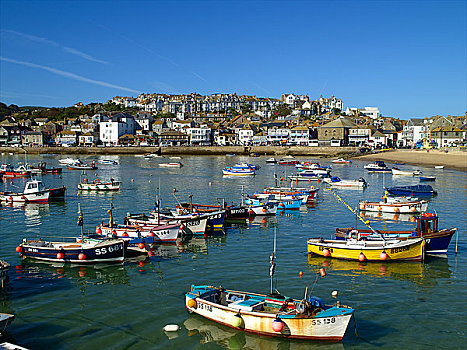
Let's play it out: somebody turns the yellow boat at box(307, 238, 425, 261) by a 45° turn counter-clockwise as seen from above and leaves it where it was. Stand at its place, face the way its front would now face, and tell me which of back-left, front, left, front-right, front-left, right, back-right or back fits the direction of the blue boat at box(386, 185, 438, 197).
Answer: front-left

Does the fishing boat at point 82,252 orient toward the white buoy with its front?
no

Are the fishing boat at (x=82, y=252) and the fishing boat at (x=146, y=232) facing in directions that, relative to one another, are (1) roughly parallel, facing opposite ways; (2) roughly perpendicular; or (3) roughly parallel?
roughly parallel

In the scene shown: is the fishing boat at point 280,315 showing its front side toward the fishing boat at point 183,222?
no

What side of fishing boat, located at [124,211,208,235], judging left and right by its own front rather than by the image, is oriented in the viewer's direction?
right

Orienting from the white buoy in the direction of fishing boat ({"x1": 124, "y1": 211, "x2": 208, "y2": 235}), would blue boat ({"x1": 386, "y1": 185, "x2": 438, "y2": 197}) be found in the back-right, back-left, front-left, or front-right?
front-right

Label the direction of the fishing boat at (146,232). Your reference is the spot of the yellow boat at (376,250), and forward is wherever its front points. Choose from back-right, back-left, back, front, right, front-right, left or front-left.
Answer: back

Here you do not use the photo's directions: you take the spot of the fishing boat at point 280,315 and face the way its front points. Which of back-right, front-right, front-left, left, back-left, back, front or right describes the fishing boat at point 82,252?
back

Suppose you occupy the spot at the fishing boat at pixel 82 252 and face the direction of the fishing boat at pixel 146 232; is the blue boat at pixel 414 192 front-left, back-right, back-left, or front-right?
front-right

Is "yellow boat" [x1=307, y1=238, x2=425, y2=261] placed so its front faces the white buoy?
no

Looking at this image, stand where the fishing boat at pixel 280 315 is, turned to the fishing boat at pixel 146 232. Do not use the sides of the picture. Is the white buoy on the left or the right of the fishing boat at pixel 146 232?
left
